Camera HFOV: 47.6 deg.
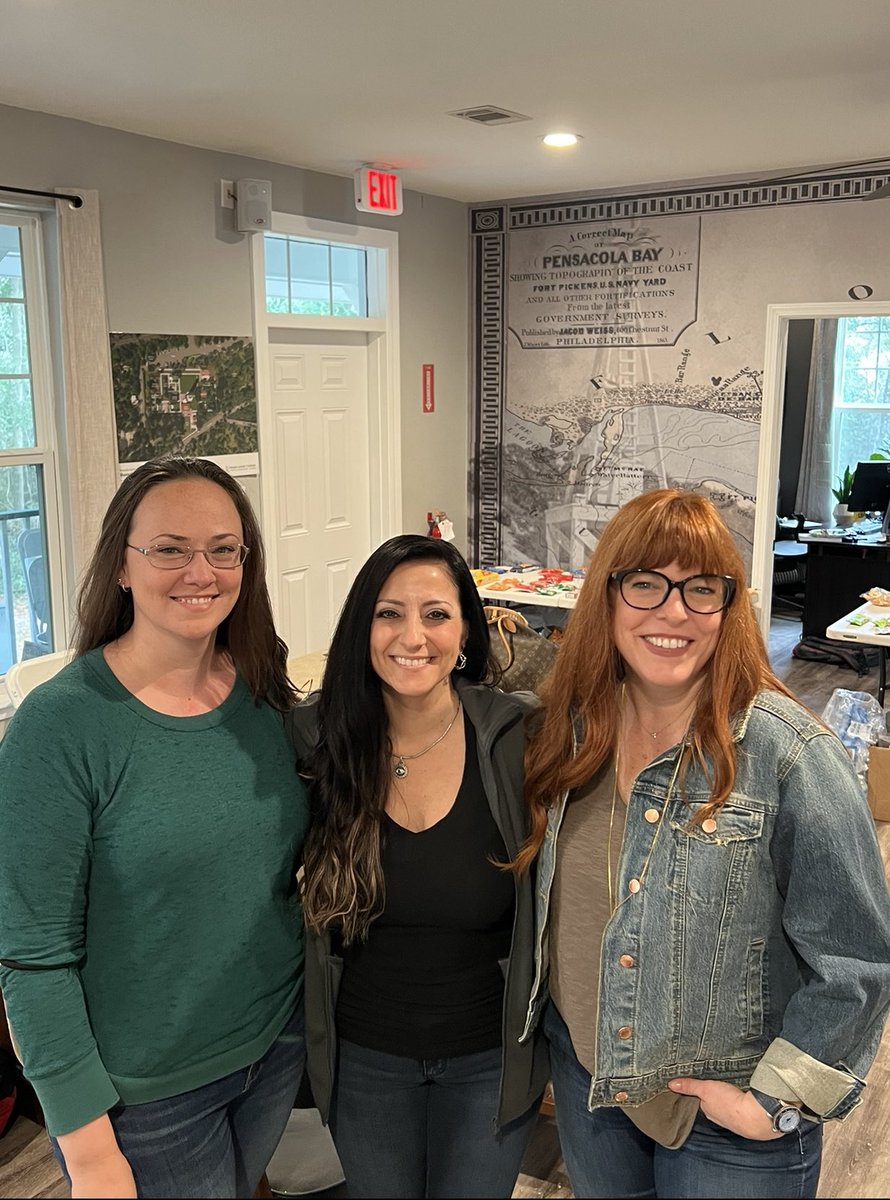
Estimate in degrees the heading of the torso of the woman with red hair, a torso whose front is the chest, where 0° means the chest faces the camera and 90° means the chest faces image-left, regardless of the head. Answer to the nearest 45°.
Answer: approximately 45°

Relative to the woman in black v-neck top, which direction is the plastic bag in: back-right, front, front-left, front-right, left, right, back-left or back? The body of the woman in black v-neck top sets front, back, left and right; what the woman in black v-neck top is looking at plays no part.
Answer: back-left

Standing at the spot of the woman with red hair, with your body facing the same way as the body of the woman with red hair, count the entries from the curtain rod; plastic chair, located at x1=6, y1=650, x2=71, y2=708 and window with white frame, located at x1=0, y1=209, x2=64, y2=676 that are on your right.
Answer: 3

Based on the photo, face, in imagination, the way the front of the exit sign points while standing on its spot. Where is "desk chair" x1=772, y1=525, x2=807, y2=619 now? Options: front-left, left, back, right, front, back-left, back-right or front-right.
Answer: left

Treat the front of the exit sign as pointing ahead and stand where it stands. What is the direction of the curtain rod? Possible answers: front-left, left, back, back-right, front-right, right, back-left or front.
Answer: right

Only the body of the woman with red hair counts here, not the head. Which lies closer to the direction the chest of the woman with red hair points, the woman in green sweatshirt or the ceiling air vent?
the woman in green sweatshirt

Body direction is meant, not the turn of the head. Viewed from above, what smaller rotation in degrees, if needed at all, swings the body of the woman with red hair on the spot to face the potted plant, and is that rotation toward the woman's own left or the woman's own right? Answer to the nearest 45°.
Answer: approximately 135° to the woman's own right

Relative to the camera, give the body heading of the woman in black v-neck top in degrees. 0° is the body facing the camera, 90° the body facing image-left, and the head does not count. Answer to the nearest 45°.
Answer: approximately 0°

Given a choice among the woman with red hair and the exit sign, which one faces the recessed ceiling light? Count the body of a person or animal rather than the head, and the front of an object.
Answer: the exit sign

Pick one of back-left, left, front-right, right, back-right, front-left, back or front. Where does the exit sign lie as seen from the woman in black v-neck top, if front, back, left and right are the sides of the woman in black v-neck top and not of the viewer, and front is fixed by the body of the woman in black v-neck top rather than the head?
back

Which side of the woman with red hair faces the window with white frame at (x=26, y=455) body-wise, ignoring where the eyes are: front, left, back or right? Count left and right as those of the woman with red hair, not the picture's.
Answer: right
